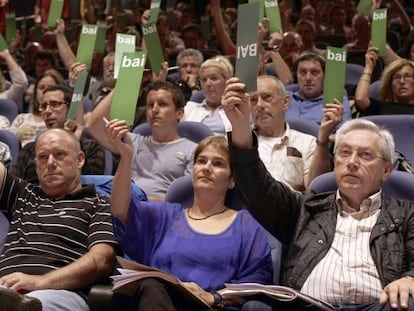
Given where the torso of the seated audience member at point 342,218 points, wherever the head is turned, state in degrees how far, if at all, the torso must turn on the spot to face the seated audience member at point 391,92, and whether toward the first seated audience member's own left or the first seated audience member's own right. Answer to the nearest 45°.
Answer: approximately 135° to the first seated audience member's own right

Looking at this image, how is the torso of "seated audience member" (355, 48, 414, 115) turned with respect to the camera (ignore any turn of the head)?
toward the camera

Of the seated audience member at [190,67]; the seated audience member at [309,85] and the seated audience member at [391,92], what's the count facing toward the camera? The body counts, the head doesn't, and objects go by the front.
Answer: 3

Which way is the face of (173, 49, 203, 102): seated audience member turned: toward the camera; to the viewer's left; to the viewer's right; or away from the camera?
toward the camera

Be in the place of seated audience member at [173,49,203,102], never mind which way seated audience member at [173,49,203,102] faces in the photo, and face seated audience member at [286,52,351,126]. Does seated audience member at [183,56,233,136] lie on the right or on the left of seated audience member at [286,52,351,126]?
right

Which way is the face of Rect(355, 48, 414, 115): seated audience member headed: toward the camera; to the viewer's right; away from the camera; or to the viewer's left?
toward the camera

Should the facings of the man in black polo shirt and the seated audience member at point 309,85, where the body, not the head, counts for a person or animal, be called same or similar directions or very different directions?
same or similar directions

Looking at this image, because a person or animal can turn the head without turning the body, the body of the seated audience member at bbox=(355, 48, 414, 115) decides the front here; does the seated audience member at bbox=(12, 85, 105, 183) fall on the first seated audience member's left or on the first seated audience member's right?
on the first seated audience member's right

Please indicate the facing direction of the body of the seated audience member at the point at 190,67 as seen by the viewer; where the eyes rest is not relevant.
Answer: toward the camera

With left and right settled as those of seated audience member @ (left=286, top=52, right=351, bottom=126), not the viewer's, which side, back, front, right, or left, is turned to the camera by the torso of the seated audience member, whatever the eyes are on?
front

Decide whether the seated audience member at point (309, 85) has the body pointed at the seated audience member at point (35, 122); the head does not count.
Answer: no

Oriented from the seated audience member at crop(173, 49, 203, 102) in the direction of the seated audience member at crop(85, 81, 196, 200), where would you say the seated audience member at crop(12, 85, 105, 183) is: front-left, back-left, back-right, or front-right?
front-right

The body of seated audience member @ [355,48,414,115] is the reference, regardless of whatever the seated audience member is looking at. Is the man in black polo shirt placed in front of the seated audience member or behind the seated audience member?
in front

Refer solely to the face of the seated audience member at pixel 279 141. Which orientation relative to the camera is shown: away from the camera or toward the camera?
toward the camera

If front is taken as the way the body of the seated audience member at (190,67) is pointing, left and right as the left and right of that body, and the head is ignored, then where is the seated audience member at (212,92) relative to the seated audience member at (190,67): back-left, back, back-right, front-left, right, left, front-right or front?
front

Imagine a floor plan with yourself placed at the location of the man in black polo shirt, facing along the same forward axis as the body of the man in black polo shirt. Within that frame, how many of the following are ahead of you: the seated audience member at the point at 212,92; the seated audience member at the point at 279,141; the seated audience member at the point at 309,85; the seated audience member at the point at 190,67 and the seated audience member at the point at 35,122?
0

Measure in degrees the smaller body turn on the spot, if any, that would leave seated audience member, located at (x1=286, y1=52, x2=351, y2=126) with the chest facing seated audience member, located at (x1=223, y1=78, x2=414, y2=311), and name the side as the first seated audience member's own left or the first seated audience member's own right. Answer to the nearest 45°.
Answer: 0° — they already face them

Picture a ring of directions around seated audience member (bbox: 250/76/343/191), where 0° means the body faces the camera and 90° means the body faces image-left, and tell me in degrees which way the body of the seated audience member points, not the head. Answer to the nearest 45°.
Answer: approximately 45°

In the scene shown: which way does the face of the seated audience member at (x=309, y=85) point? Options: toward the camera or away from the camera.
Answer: toward the camera

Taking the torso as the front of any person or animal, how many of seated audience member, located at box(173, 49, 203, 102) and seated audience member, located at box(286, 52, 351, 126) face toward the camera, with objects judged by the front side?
2

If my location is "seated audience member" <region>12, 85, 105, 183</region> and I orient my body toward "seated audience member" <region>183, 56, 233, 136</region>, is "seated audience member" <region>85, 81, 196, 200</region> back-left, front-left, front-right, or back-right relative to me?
front-right

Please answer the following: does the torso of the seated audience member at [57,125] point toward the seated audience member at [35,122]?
no
